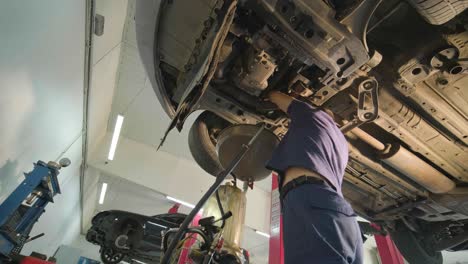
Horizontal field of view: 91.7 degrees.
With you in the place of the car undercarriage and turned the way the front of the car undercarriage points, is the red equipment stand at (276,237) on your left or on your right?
on your right

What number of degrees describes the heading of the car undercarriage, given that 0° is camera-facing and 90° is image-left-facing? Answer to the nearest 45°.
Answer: approximately 45°

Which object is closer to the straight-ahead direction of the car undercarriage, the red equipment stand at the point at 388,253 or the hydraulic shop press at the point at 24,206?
the hydraulic shop press

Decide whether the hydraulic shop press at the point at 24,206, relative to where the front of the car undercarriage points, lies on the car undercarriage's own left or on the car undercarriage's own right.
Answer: on the car undercarriage's own right

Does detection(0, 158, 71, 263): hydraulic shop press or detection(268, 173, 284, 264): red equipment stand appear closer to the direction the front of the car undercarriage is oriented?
the hydraulic shop press

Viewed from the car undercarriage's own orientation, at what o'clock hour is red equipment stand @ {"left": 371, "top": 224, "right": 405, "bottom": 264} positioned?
The red equipment stand is roughly at 5 o'clock from the car undercarriage.

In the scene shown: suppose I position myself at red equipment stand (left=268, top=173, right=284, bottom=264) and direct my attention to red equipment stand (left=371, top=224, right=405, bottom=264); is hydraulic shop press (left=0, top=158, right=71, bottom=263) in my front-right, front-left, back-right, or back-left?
back-right
